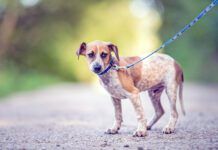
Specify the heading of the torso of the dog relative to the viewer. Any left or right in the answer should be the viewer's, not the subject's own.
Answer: facing the viewer and to the left of the viewer
